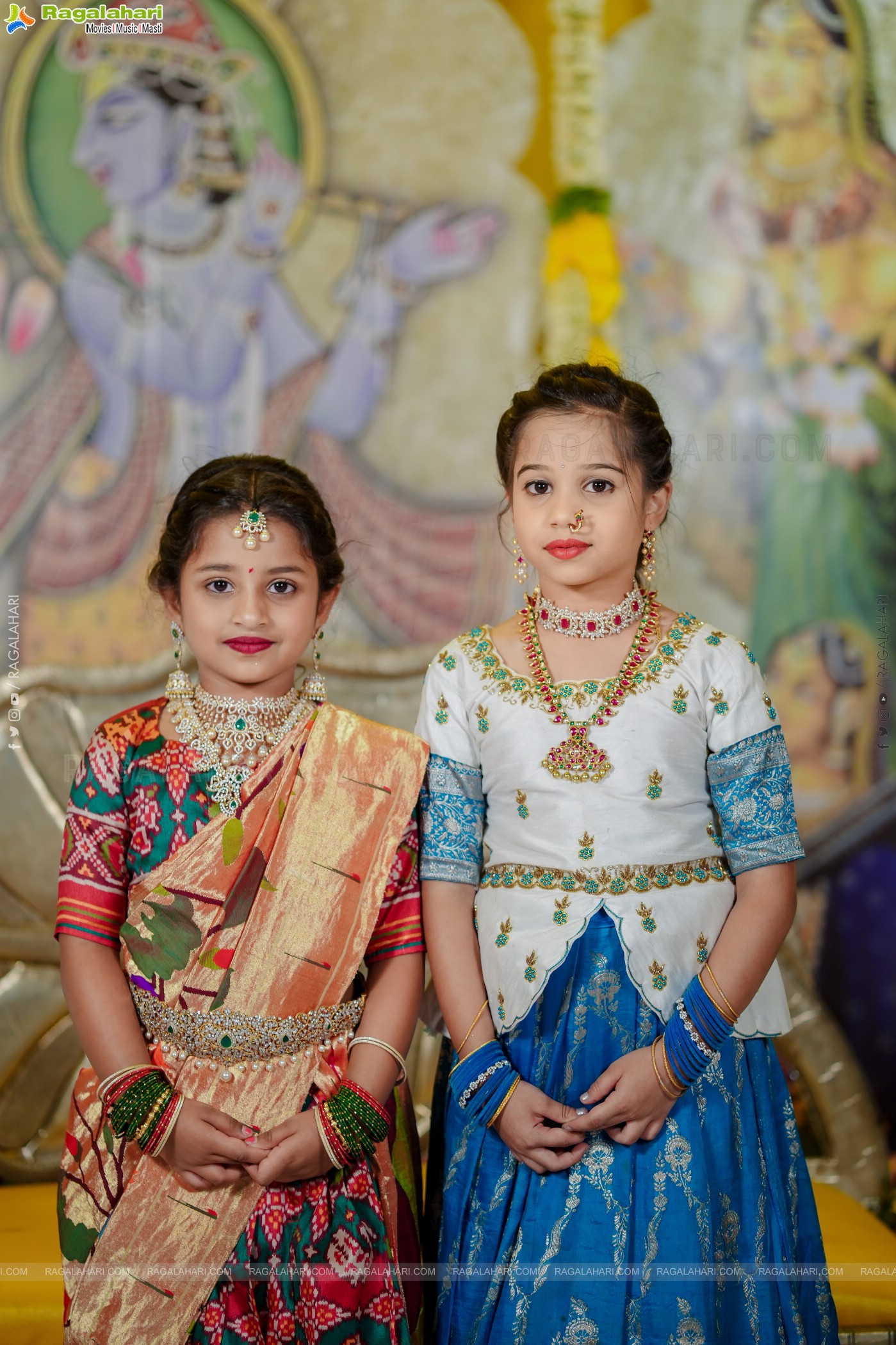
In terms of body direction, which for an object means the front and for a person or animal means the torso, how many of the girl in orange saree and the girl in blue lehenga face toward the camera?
2

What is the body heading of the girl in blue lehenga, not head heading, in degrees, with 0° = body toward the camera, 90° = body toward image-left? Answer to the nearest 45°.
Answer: approximately 0°

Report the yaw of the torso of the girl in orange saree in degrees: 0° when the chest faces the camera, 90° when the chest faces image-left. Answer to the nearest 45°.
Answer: approximately 0°
